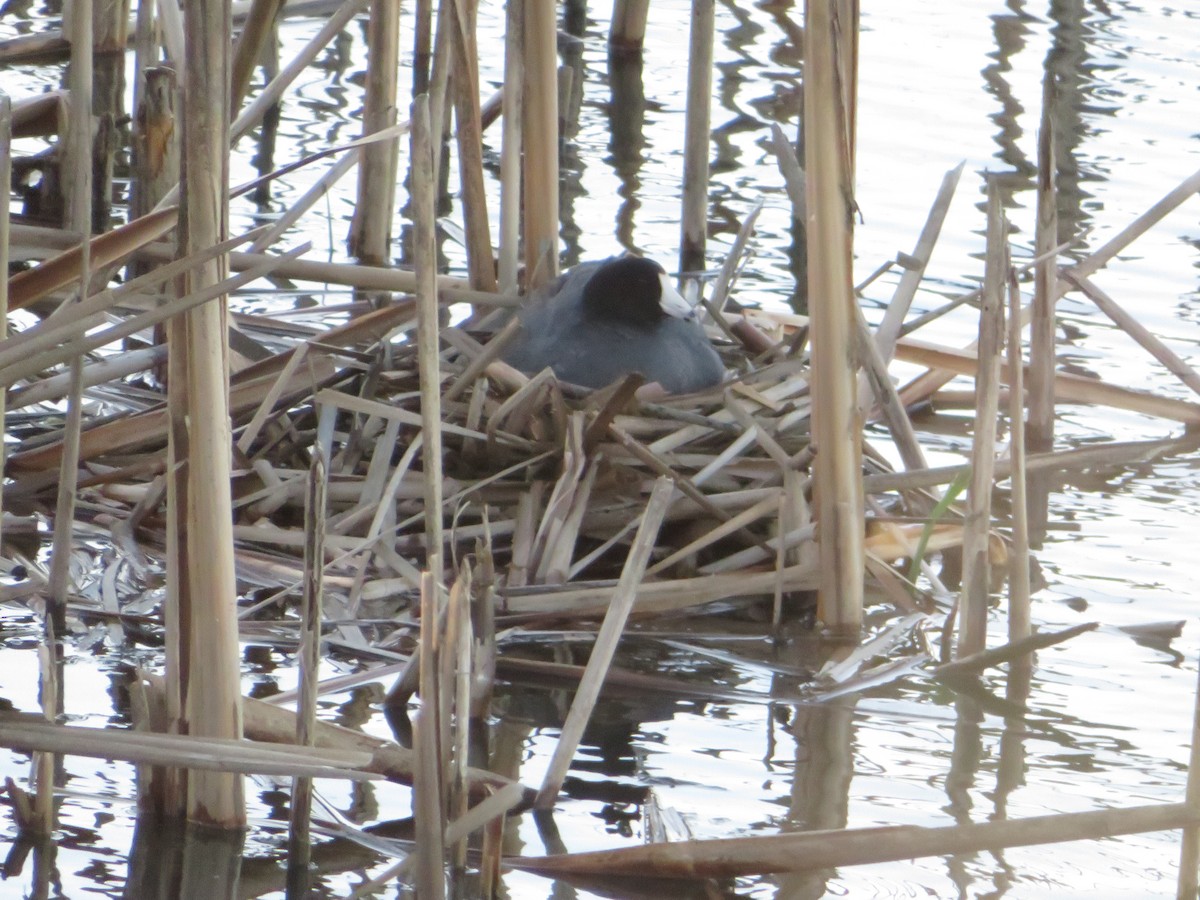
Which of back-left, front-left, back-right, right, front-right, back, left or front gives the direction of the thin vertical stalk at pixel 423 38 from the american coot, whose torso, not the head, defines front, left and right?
back

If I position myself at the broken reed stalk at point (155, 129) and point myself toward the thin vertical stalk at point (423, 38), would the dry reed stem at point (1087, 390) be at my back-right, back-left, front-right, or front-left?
front-right

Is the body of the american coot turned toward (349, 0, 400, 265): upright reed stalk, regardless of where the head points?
no

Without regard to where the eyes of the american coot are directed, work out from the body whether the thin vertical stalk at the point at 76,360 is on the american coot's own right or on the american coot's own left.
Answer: on the american coot's own right

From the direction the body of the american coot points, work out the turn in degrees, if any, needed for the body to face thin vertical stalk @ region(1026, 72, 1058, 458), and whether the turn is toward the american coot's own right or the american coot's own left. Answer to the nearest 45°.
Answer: approximately 45° to the american coot's own left

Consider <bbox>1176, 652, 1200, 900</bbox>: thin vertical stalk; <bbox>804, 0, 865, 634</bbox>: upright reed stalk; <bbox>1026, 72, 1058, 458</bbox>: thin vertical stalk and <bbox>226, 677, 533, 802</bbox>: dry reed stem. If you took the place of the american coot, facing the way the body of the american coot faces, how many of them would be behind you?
0

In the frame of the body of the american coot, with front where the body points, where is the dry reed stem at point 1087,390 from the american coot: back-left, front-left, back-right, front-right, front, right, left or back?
front-left

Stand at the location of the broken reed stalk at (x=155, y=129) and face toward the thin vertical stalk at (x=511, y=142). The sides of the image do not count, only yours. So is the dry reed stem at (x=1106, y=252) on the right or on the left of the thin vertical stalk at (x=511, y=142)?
right

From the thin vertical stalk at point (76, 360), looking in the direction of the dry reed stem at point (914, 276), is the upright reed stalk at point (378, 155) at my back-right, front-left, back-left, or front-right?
front-left
